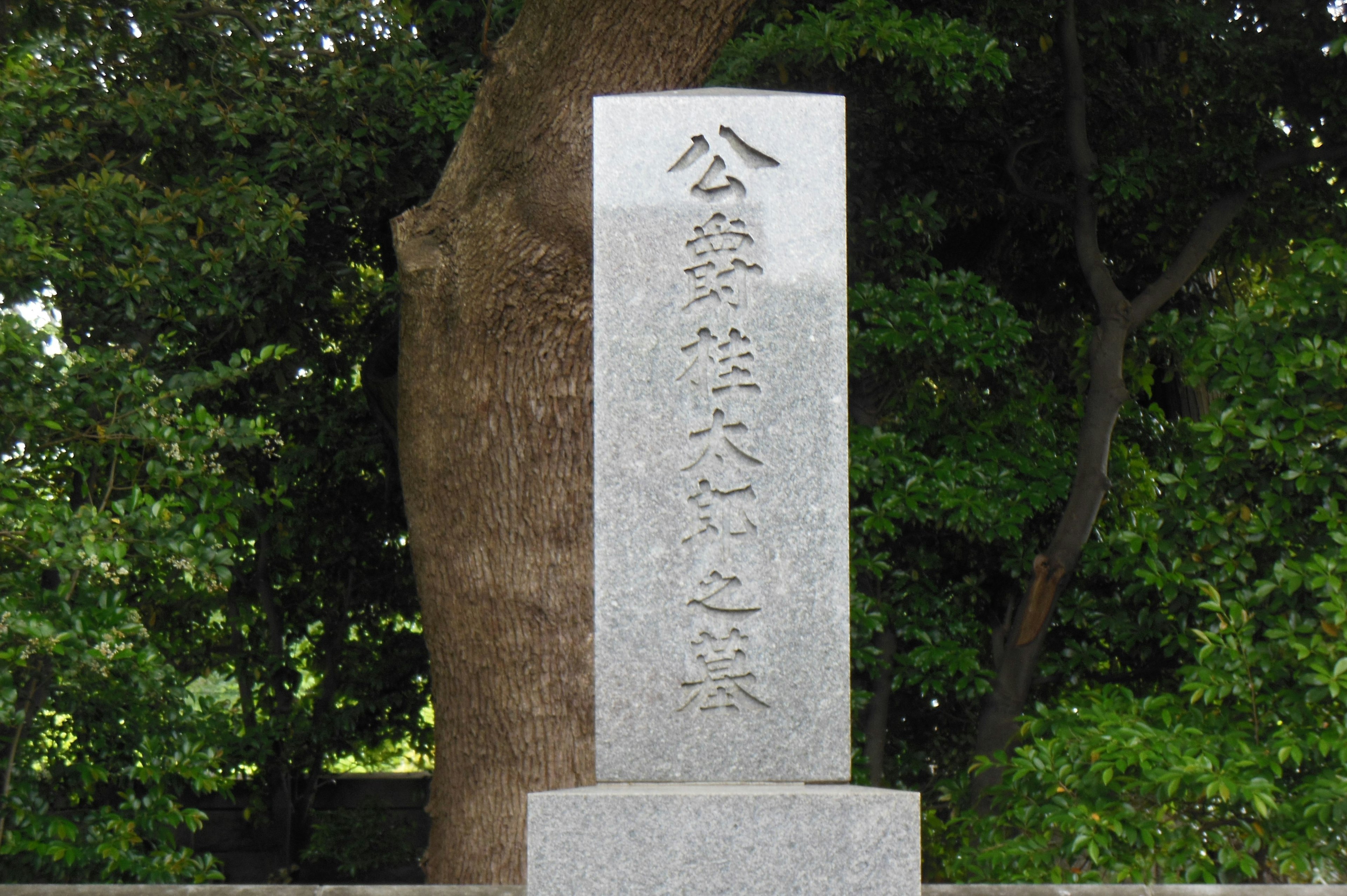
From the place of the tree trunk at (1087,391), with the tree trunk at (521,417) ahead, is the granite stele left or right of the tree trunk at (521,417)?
left

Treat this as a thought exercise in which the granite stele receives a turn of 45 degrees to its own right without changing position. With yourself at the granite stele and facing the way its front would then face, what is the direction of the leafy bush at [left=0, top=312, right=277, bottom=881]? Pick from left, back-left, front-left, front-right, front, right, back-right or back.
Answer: right

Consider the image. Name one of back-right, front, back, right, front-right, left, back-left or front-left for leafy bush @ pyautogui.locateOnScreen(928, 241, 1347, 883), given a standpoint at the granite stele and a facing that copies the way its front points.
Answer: back-left

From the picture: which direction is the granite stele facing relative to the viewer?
toward the camera
